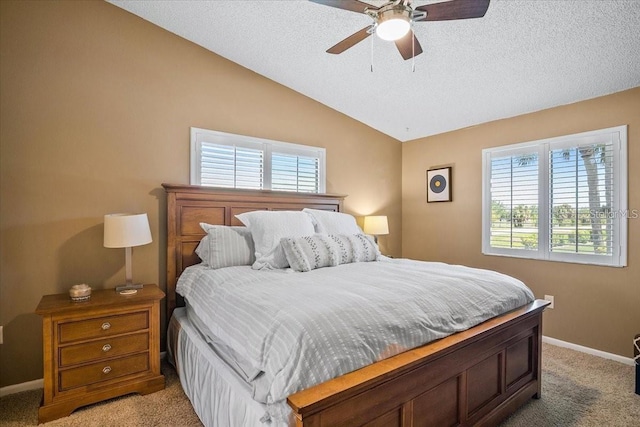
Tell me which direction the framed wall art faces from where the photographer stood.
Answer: facing the viewer and to the left of the viewer

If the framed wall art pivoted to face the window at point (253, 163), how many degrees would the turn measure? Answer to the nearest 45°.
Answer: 0° — it already faces it

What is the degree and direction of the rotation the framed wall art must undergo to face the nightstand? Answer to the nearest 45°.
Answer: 0° — it already faces it

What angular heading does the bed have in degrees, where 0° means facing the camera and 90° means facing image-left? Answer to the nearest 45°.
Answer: approximately 315°

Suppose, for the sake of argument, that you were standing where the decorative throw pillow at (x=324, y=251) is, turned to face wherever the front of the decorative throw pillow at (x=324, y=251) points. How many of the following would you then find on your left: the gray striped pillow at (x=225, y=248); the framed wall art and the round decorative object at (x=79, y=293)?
1

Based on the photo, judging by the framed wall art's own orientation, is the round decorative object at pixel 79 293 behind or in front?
in front

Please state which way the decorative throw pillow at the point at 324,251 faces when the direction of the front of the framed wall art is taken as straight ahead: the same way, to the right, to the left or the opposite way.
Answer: to the left

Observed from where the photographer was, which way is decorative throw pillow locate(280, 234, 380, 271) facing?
facing the viewer and to the right of the viewer

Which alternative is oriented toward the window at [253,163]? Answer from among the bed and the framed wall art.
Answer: the framed wall art

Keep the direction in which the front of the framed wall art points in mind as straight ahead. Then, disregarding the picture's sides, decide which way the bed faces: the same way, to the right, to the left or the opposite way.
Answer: to the left

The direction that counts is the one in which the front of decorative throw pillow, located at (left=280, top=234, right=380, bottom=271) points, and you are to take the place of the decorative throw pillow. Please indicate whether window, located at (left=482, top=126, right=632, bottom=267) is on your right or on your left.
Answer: on your left

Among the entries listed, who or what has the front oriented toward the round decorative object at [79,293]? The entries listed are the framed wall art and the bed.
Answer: the framed wall art

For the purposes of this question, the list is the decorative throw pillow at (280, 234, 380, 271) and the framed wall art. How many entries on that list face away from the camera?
0

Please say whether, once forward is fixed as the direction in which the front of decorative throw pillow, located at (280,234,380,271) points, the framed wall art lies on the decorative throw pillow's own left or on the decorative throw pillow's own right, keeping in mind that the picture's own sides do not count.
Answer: on the decorative throw pillow's own left

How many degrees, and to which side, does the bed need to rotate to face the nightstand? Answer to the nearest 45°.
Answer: approximately 135° to its right

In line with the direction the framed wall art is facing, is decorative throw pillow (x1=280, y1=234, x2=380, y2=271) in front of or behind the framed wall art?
in front
